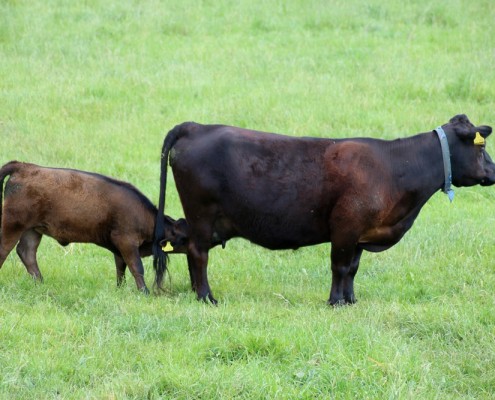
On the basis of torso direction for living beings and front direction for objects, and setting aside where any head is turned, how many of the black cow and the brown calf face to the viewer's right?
2

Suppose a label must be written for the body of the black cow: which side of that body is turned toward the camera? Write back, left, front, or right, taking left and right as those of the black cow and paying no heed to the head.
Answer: right

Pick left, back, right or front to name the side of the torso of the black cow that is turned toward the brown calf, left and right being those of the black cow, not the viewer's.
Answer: back

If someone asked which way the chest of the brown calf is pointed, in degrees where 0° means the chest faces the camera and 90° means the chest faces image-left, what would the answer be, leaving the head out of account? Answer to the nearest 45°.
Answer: approximately 270°

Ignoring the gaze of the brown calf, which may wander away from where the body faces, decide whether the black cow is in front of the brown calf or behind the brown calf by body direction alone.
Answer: in front
